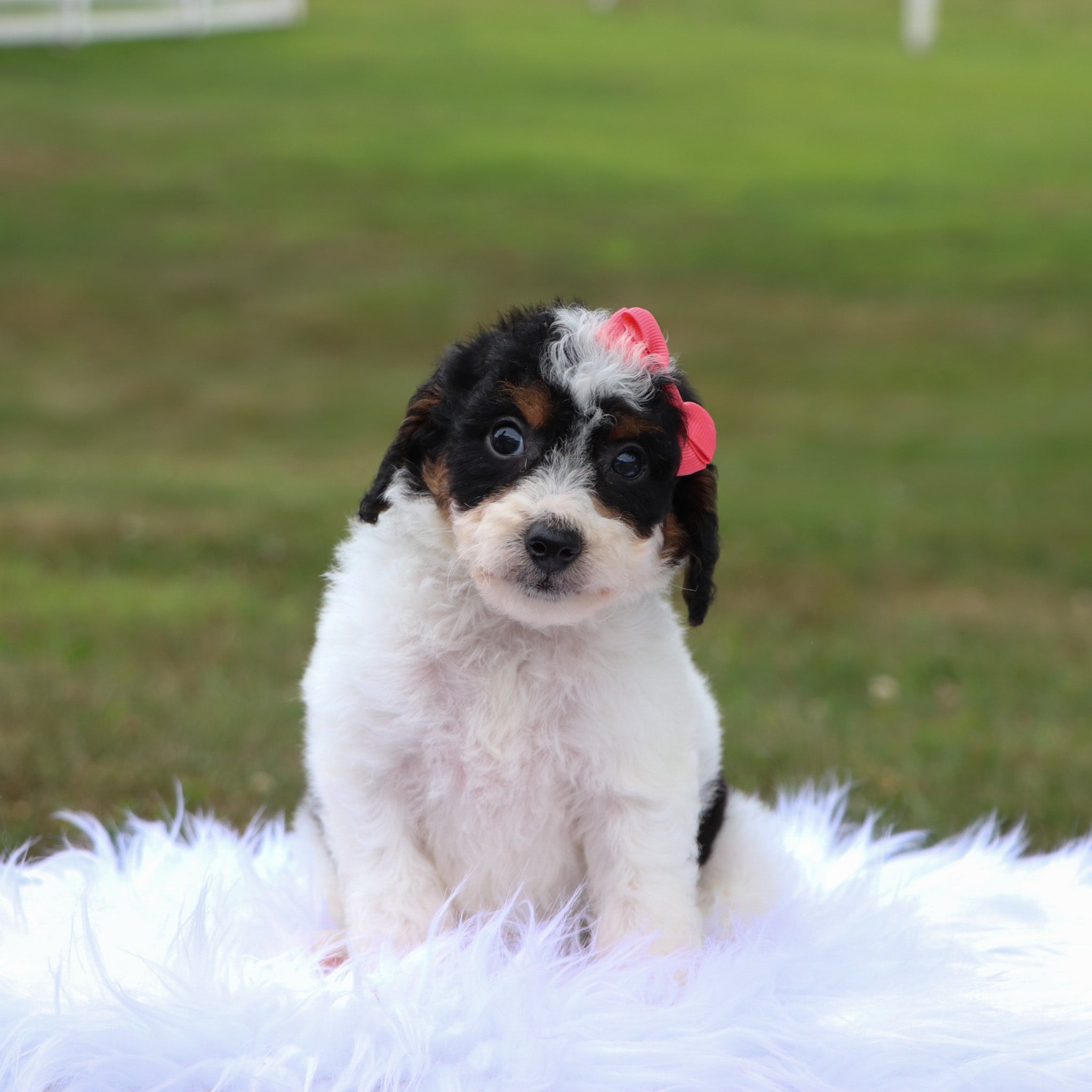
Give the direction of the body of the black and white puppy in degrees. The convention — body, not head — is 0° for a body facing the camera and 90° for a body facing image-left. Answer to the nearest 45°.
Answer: approximately 0°

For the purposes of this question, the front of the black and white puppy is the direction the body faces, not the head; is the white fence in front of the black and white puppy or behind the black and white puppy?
behind
